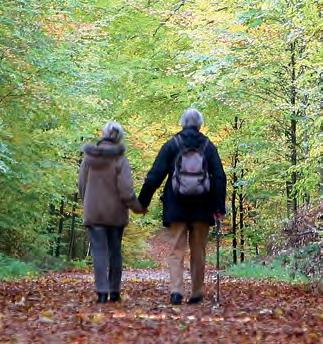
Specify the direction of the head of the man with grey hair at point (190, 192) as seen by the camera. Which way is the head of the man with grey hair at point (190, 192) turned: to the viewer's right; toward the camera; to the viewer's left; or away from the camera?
away from the camera

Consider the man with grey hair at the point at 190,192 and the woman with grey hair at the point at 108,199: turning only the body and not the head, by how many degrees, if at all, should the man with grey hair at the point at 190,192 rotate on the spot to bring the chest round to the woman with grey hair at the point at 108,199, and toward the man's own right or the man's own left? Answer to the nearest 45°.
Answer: approximately 90° to the man's own left

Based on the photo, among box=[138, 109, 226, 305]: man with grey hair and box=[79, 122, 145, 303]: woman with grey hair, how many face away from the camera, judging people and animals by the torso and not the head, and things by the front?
2

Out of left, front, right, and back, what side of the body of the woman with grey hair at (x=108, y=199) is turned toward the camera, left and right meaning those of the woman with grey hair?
back

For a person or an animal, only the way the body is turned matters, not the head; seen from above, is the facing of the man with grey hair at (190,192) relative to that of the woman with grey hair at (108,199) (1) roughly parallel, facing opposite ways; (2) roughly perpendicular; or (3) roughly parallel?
roughly parallel

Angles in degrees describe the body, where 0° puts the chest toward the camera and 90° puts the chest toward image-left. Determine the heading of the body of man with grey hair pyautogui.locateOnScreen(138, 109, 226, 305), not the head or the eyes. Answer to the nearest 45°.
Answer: approximately 180°

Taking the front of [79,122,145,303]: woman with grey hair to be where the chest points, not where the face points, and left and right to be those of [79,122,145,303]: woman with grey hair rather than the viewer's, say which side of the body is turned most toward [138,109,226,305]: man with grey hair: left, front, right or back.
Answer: right
